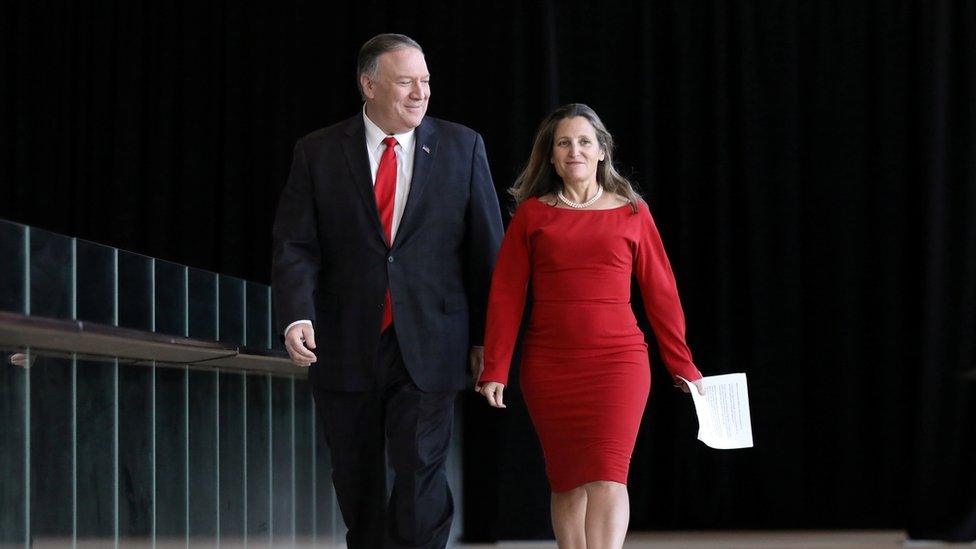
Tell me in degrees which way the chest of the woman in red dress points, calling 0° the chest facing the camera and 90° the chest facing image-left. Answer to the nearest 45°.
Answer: approximately 0°

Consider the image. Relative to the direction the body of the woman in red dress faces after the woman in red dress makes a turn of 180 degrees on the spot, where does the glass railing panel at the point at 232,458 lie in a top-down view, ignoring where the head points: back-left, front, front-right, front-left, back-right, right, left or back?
front-left

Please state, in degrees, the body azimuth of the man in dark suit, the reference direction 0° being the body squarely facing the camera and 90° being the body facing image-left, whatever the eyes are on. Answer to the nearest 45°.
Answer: approximately 0°

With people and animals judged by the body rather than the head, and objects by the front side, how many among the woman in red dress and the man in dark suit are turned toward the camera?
2

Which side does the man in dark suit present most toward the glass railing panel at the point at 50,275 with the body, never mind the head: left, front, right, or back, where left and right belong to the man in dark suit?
right

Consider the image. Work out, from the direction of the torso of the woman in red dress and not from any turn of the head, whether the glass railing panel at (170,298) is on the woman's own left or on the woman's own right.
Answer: on the woman's own right

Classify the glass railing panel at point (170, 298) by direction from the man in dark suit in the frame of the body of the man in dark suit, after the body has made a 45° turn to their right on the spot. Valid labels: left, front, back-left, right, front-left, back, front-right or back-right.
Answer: right

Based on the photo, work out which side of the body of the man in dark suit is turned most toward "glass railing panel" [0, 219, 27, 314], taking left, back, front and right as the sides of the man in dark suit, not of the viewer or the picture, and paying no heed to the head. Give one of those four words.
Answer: right

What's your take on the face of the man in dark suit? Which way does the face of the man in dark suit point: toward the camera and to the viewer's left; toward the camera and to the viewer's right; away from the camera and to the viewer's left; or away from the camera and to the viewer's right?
toward the camera and to the viewer's right

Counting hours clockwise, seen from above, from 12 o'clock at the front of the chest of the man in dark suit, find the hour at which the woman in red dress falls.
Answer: The woman in red dress is roughly at 8 o'clock from the man in dark suit.
